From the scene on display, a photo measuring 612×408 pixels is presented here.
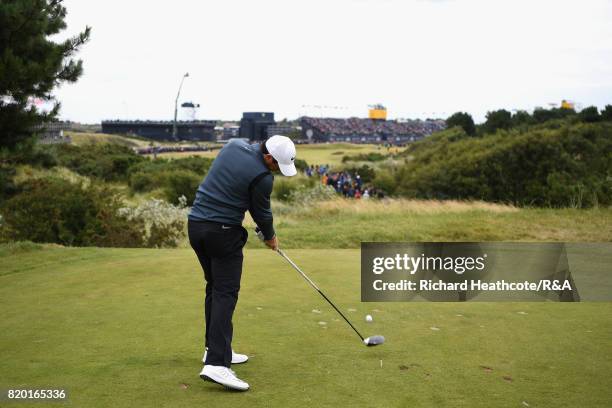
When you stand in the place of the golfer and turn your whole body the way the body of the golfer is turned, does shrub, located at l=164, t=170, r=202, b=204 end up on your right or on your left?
on your left

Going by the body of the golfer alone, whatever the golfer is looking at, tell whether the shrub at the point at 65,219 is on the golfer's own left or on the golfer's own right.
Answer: on the golfer's own left

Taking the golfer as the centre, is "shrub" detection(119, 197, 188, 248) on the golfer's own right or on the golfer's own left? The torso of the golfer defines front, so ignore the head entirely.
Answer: on the golfer's own left

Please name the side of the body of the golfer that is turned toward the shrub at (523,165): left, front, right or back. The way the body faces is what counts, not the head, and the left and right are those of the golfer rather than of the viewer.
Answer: front

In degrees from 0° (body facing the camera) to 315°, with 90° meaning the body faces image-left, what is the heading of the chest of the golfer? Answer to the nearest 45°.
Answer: approximately 225°

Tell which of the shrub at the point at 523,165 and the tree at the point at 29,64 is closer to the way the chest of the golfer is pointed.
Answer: the shrub

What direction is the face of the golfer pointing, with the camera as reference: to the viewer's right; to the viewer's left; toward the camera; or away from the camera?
to the viewer's right

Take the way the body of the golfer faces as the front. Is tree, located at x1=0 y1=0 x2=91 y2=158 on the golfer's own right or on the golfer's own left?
on the golfer's own left
